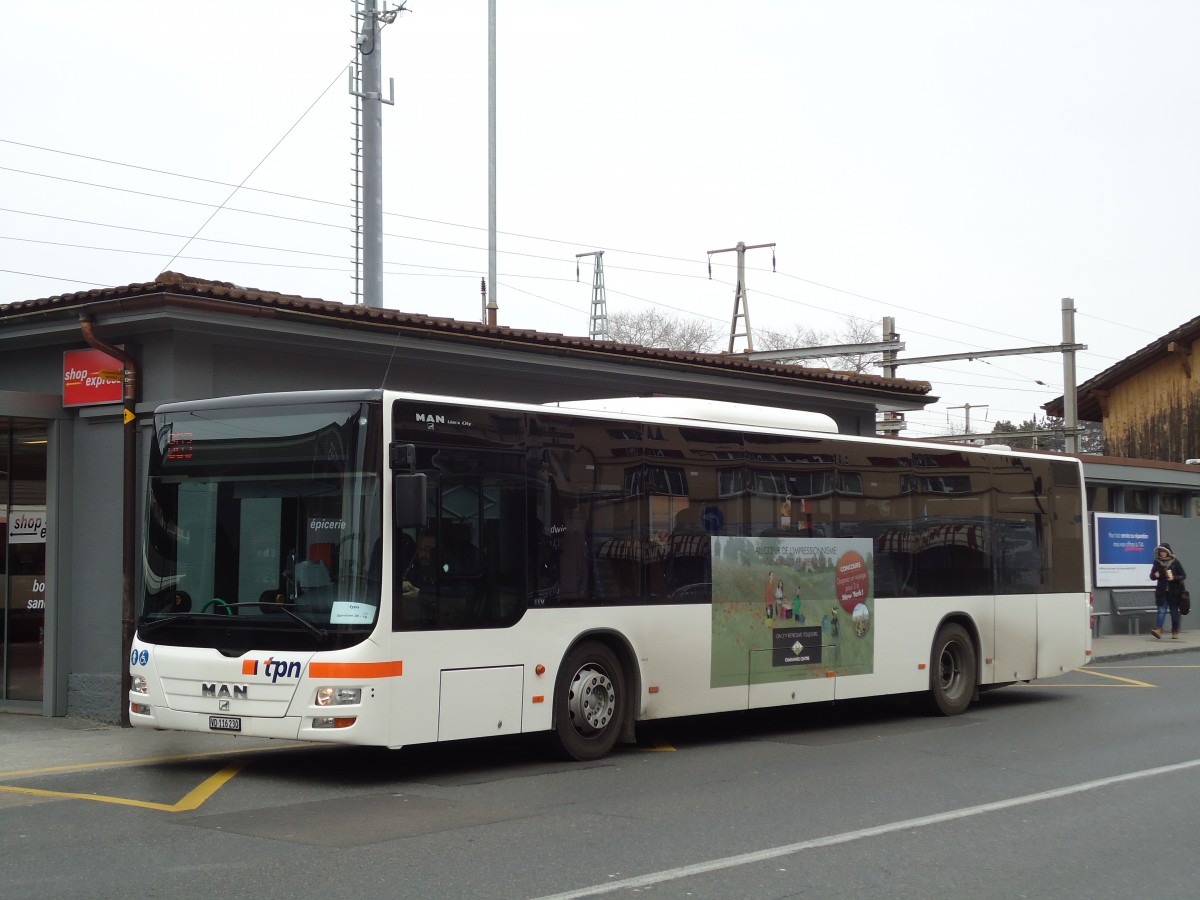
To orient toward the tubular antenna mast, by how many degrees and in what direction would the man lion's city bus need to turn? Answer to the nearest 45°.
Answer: approximately 135° to its right

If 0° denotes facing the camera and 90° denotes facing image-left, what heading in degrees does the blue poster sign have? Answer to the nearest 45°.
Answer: approximately 0°

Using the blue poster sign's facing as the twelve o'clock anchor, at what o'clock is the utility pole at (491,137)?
The utility pole is roughly at 2 o'clock from the blue poster sign.

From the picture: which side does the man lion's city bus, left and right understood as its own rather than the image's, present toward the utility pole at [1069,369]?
back

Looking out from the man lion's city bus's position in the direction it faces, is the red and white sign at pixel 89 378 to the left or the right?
on its right

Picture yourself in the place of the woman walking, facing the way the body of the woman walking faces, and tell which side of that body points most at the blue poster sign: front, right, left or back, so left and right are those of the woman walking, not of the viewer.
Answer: right

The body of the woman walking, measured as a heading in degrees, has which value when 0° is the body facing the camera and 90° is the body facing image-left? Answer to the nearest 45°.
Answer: approximately 45°

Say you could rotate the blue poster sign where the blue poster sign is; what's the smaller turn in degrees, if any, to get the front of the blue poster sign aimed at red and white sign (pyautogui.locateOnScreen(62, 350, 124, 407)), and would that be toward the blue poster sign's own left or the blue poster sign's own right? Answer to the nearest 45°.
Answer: approximately 45° to the blue poster sign's own right

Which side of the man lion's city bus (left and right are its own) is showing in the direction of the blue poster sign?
back

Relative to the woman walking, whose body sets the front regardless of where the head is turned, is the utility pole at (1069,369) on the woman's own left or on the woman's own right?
on the woman's own right

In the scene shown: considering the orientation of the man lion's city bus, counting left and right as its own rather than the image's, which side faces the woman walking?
back

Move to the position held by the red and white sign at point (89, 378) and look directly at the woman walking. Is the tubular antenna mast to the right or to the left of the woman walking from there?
left
